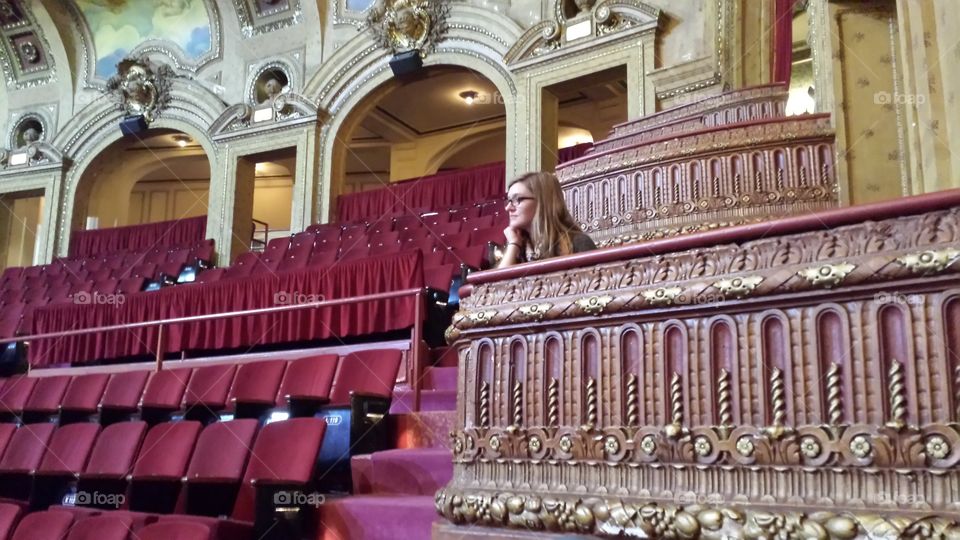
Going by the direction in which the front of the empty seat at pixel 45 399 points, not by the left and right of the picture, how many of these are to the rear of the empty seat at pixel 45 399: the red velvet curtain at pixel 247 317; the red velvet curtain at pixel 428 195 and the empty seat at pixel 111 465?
2

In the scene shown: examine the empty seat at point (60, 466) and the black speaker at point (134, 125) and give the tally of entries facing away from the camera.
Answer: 0

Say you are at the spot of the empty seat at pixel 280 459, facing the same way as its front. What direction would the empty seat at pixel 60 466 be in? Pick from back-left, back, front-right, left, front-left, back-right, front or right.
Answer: right

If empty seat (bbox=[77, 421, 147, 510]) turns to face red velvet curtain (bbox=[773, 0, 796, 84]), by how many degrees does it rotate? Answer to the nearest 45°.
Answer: approximately 135° to its left

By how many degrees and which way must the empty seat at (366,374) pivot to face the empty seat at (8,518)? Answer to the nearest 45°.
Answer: approximately 45° to its right

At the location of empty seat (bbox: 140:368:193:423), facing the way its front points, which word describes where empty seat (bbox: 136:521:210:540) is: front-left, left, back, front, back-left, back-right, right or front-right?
front-left

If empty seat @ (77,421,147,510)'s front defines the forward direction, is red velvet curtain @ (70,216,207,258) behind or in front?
behind

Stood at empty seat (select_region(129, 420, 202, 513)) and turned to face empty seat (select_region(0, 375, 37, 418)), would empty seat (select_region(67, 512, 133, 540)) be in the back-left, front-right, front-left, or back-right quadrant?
back-left
